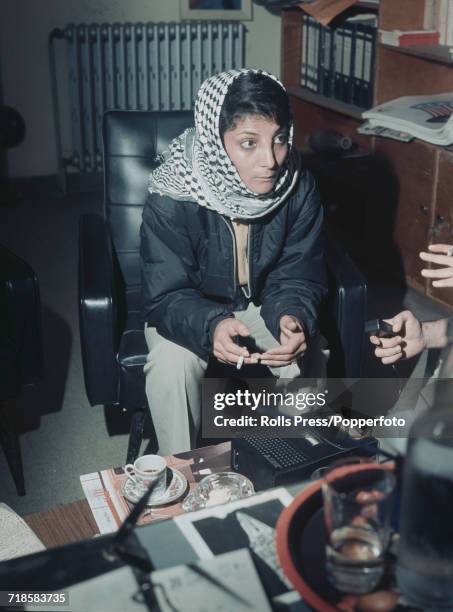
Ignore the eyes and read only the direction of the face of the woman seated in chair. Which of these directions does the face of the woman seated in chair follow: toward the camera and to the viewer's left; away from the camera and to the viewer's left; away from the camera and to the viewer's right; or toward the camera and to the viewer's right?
toward the camera and to the viewer's right

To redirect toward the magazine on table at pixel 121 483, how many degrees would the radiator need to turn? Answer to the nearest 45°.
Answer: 0° — it already faces it

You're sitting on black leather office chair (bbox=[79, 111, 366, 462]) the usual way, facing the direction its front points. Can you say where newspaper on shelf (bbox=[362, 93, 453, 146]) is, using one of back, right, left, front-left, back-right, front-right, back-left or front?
back-left

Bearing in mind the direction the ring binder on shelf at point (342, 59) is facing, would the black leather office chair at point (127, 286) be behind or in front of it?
in front

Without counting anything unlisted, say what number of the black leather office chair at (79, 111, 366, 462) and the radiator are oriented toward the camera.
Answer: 2

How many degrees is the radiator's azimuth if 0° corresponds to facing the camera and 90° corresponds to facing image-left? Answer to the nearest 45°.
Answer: approximately 0°

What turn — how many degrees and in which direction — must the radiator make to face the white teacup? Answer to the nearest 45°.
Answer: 0° — it already faces it

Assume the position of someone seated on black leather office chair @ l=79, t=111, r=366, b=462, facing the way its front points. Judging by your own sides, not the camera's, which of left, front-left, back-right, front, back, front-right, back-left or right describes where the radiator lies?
back

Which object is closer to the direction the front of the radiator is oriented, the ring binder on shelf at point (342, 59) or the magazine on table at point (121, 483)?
the magazine on table

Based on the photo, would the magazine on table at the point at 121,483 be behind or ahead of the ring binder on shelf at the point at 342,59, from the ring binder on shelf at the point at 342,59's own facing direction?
ahead

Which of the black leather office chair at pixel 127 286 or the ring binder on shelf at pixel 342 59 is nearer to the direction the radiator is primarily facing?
the black leather office chair

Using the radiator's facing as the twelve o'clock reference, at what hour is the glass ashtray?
The glass ashtray is roughly at 12 o'clock from the radiator.
